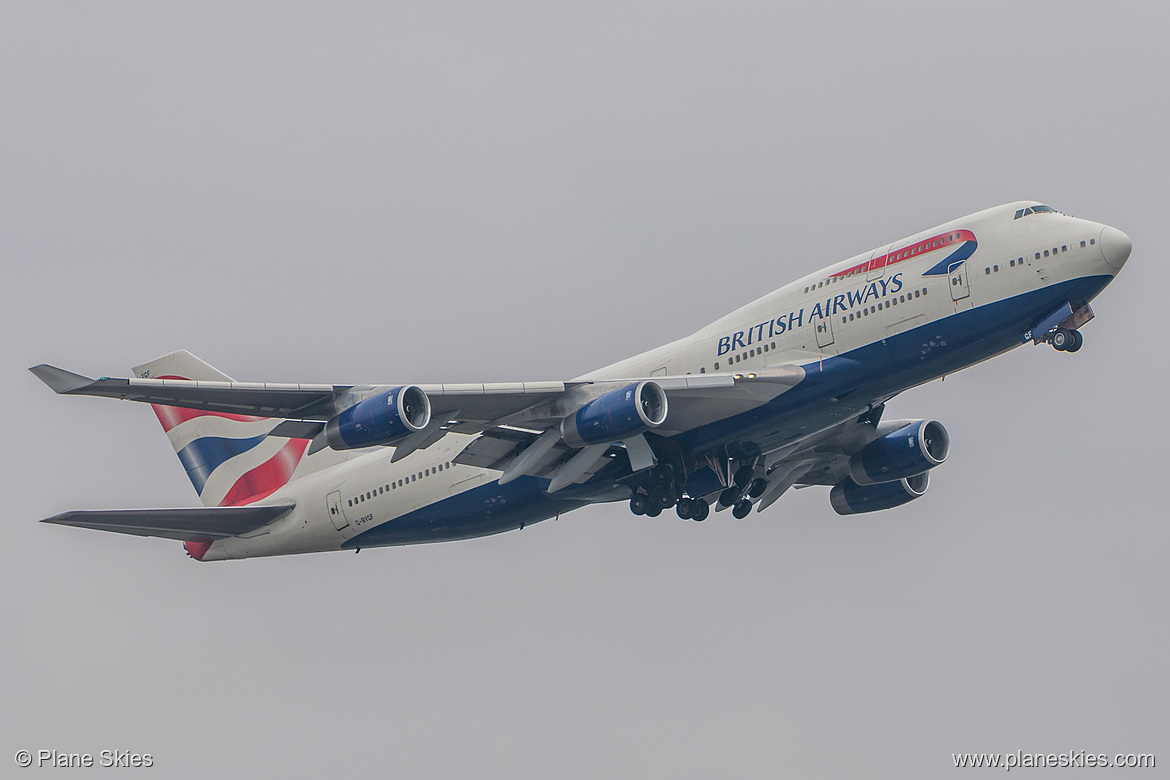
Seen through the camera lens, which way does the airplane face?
facing the viewer and to the right of the viewer
